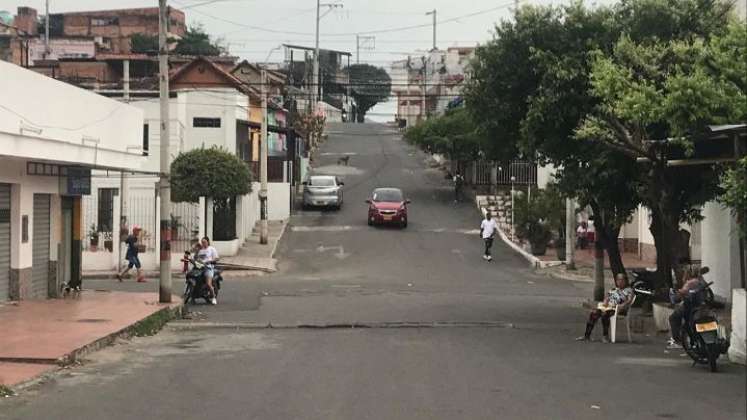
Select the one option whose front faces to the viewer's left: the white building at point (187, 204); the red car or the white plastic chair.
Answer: the white plastic chair

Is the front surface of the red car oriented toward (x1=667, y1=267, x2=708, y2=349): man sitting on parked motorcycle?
yes

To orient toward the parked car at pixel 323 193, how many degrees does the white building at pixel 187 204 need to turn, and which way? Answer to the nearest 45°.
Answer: approximately 135° to its left

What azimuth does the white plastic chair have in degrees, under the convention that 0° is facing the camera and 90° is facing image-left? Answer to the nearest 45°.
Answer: approximately 90°

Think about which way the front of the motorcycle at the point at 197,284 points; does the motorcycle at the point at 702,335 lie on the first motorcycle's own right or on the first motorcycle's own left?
on the first motorcycle's own left
